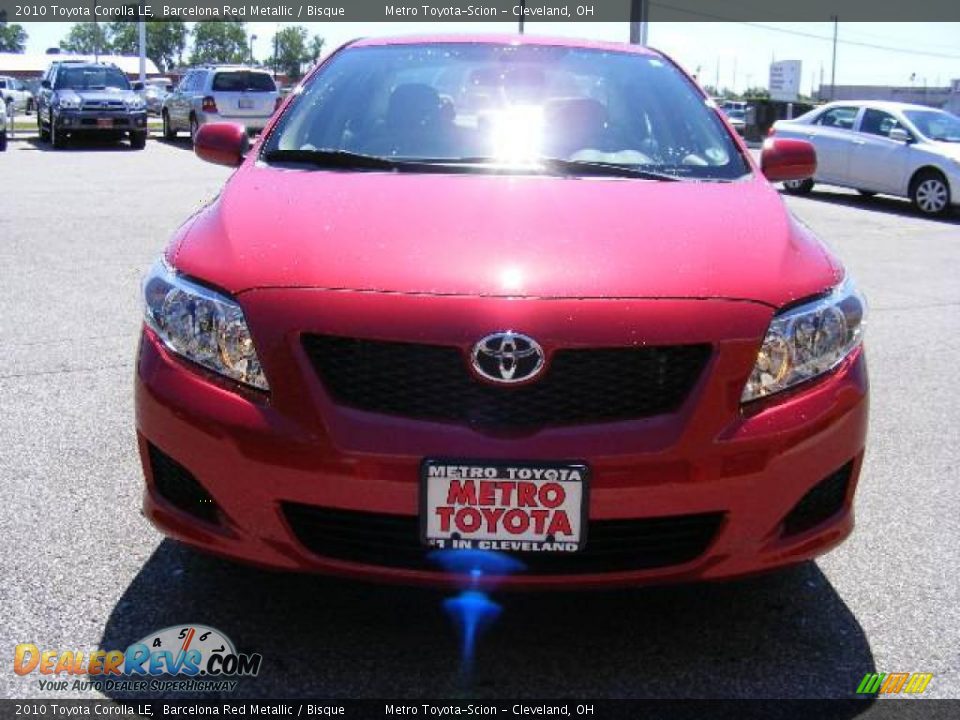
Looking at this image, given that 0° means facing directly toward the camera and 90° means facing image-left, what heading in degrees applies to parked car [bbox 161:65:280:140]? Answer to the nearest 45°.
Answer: approximately 135°

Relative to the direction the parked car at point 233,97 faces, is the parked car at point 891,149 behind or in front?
behind

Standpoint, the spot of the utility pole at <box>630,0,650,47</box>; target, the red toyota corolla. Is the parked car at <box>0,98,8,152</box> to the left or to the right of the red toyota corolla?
right

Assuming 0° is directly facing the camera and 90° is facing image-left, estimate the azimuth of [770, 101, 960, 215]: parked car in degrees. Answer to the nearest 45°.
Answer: approximately 315°

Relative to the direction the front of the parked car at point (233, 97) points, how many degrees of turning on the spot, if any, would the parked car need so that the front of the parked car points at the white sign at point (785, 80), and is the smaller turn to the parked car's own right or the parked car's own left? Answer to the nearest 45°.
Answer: approximately 90° to the parked car's own right

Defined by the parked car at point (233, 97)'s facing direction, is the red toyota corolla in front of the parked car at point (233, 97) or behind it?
behind

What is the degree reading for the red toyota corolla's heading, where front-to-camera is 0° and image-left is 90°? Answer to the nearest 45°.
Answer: approximately 0°

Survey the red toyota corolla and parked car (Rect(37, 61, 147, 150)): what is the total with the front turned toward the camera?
2
